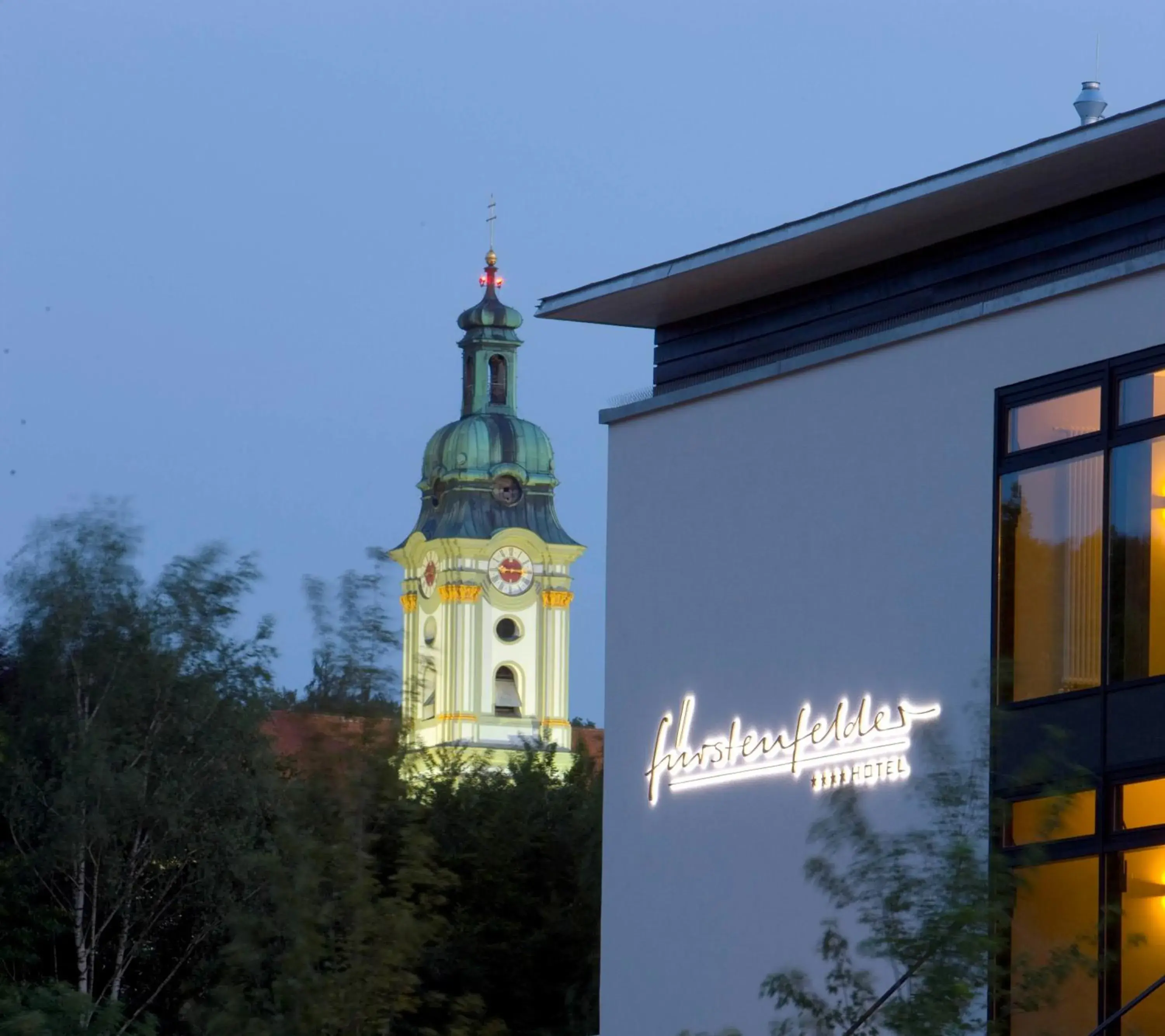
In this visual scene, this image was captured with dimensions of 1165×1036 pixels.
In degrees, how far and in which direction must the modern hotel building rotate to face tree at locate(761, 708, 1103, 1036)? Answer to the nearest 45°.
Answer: approximately 45° to its left

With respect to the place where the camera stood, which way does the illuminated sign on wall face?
facing the viewer and to the left of the viewer

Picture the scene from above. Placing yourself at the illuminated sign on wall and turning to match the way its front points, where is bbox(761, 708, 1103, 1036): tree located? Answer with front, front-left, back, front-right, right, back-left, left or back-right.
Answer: front-left

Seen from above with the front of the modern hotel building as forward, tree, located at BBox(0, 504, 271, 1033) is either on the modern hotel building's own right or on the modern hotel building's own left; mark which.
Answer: on the modern hotel building's own right
